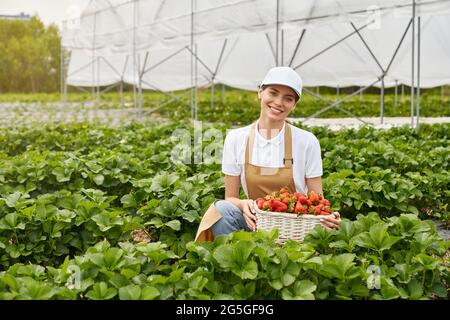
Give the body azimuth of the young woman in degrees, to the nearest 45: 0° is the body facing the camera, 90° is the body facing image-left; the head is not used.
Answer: approximately 0°

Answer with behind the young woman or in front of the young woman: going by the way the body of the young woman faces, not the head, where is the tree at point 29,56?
behind
